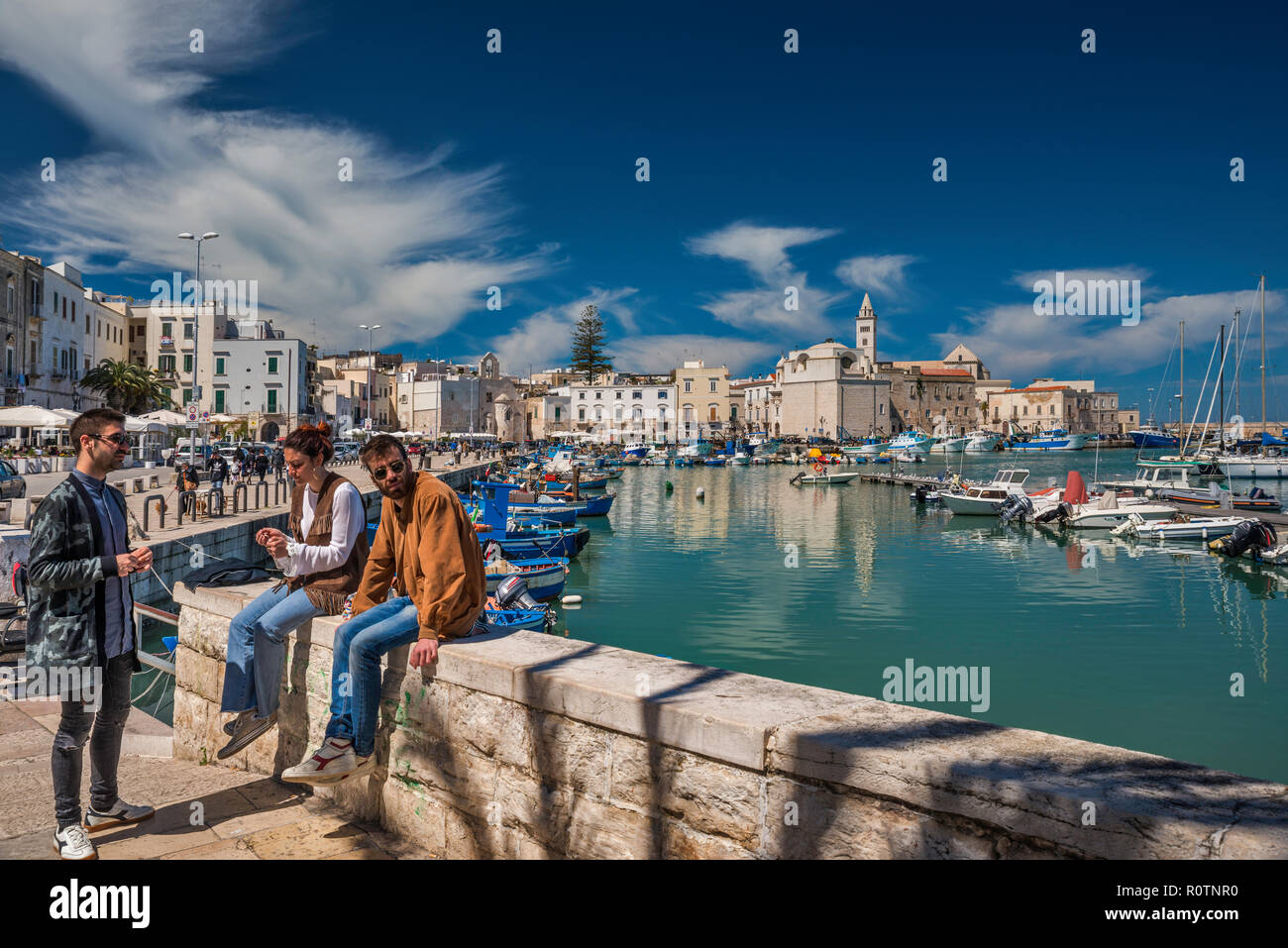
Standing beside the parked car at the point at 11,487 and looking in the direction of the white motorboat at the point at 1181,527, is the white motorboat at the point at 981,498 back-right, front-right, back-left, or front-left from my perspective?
front-left

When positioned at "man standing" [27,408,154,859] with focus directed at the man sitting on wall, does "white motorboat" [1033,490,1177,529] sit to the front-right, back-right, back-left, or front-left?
front-left

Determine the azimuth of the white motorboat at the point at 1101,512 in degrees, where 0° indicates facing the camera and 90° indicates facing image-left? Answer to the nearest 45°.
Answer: approximately 270°

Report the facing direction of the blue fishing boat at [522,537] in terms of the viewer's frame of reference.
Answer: facing to the right of the viewer

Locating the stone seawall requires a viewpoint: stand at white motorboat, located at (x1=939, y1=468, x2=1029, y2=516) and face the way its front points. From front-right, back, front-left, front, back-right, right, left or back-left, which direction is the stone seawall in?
left

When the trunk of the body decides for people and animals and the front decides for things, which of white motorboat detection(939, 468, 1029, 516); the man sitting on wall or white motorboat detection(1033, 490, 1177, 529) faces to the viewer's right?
white motorboat detection(1033, 490, 1177, 529)

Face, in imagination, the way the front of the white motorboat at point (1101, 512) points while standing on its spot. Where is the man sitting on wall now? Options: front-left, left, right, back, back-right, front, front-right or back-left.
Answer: right

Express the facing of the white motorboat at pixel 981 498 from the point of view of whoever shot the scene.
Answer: facing to the left of the viewer

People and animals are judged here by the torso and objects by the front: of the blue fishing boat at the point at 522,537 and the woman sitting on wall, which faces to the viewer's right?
the blue fishing boat

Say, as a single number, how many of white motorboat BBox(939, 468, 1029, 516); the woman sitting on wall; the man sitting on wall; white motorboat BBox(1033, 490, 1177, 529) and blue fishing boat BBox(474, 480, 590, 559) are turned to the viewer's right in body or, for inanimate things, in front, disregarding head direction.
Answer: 2

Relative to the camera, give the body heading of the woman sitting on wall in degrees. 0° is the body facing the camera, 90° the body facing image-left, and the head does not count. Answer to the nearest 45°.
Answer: approximately 45°

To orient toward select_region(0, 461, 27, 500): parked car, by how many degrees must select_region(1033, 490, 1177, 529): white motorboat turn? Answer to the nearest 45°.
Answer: approximately 135° to its right

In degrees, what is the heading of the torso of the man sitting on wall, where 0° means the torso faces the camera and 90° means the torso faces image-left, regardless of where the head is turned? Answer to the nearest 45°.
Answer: approximately 45°

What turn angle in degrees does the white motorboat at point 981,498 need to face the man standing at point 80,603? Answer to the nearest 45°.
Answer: approximately 90° to its left

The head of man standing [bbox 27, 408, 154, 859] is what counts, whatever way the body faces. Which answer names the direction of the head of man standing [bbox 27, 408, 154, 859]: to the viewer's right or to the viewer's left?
to the viewer's right

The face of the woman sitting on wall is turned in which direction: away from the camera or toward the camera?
toward the camera

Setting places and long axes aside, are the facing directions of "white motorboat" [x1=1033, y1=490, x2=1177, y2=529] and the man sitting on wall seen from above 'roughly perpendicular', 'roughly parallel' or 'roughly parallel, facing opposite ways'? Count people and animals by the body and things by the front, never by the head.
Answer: roughly perpendicular
